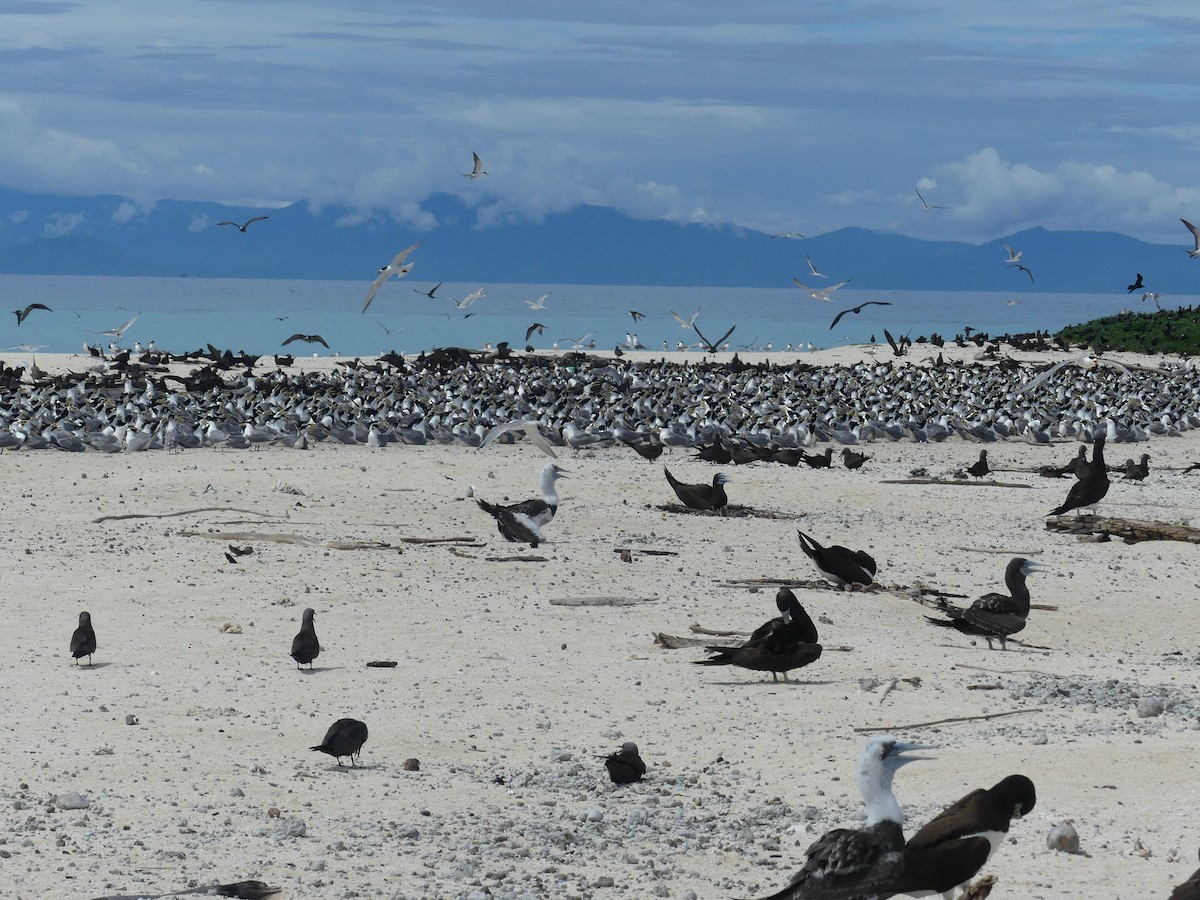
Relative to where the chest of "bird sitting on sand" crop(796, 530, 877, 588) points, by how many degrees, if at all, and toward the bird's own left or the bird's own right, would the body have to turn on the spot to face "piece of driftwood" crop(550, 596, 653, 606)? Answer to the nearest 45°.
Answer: approximately 180°

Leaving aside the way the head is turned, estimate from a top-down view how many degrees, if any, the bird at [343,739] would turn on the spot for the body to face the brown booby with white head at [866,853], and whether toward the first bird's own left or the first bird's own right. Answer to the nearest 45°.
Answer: approximately 45° to the first bird's own right

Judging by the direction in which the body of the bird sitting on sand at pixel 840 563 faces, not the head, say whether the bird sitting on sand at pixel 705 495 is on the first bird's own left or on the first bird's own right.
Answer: on the first bird's own left

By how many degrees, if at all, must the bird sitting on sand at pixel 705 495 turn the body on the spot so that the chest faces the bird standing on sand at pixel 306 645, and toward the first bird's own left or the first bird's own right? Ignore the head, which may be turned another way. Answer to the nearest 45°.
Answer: approximately 90° to the first bird's own right

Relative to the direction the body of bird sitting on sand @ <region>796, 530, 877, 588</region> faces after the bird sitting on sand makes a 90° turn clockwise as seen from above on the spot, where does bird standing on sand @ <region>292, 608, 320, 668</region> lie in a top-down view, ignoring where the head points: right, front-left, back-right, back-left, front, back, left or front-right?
front-right

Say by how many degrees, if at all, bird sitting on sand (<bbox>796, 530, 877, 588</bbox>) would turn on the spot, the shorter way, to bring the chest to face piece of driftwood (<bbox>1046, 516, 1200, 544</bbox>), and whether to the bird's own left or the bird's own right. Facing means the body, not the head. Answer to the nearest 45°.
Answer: approximately 45° to the bird's own left

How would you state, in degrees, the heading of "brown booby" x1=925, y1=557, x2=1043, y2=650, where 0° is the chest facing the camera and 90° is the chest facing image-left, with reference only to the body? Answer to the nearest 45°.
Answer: approximately 270°

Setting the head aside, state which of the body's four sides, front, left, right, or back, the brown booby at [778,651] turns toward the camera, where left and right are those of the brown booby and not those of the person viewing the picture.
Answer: right

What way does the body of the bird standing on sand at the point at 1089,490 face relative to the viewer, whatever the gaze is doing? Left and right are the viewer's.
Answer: facing to the right of the viewer

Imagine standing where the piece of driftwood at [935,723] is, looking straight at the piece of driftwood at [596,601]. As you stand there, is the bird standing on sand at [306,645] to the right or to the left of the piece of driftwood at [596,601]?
left

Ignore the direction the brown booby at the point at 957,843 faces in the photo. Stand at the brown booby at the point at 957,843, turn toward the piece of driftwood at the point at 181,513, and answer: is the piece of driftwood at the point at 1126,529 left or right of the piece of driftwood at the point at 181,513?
right

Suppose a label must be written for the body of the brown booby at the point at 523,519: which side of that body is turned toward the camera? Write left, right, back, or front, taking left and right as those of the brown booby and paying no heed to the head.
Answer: right

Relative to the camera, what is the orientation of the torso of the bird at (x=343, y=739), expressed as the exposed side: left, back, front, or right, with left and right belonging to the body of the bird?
right

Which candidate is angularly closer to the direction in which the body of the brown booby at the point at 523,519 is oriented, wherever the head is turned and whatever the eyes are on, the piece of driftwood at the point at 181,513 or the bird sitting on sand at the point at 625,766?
the bird sitting on sand
